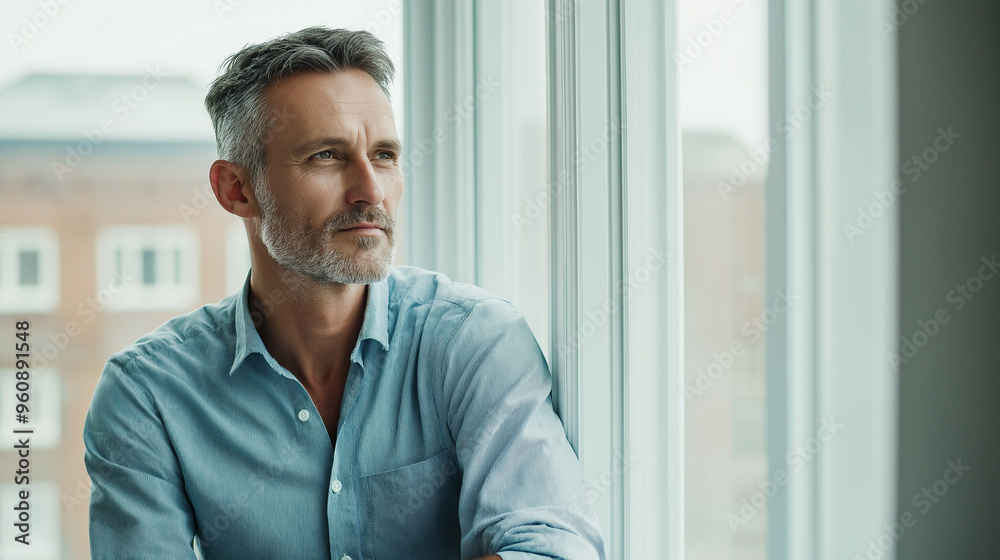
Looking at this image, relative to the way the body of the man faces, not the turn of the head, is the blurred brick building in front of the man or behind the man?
behind

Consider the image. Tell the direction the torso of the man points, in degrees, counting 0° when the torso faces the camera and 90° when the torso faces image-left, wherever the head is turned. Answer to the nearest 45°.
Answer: approximately 0°
